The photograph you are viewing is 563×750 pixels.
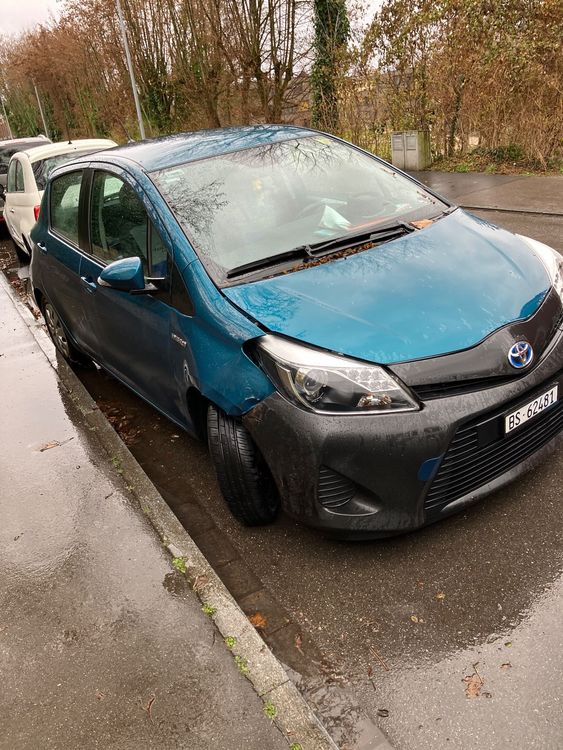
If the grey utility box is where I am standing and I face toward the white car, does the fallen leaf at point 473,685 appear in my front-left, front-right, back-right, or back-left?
front-left

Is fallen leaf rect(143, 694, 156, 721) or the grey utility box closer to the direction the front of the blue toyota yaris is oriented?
the fallen leaf

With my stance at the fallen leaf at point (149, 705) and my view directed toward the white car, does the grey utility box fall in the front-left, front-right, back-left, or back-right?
front-right

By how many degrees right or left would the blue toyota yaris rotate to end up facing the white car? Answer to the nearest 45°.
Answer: approximately 180°

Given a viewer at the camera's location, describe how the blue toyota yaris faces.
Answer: facing the viewer and to the right of the viewer

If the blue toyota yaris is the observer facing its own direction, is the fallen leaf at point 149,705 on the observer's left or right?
on its right

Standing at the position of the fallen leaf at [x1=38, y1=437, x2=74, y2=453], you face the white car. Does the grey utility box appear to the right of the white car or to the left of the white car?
right

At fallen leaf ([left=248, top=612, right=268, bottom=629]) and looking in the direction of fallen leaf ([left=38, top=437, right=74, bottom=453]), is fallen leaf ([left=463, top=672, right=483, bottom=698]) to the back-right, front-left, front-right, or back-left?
back-right
